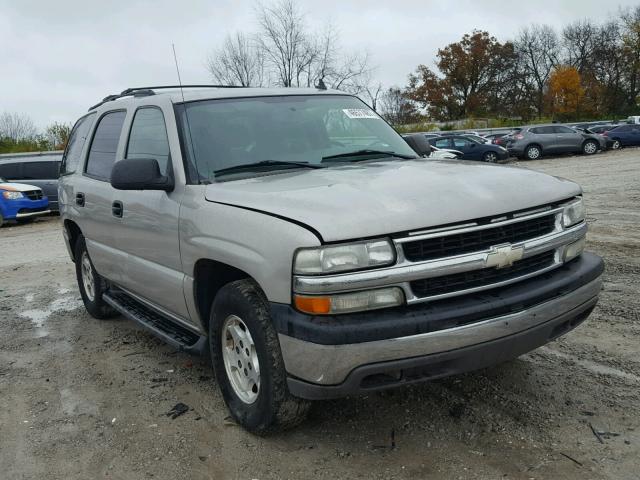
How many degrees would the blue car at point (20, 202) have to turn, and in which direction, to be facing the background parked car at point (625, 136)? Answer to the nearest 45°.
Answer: approximately 45° to its left

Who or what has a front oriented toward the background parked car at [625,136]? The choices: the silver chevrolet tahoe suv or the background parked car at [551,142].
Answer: the background parked car at [551,142]

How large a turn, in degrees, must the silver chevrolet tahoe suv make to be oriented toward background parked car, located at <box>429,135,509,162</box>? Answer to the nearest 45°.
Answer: approximately 135° to its left

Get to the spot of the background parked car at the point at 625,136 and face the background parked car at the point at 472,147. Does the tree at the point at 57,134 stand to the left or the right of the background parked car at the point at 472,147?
right

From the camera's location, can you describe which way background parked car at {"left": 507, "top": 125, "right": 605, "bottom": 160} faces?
facing away from the viewer and to the right of the viewer

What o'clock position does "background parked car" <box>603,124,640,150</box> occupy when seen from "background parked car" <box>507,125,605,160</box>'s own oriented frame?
"background parked car" <box>603,124,640,150</box> is roughly at 12 o'clock from "background parked car" <box>507,125,605,160</box>.

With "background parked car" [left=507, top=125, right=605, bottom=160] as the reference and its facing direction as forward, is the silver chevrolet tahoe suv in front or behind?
behind
